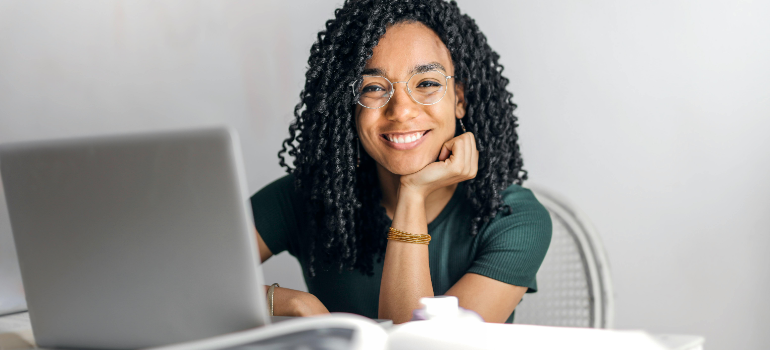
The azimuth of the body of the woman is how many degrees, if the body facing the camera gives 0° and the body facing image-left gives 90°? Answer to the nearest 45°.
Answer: approximately 0°

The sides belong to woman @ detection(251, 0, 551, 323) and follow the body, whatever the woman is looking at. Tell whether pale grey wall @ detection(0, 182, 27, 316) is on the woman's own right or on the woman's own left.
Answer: on the woman's own right
